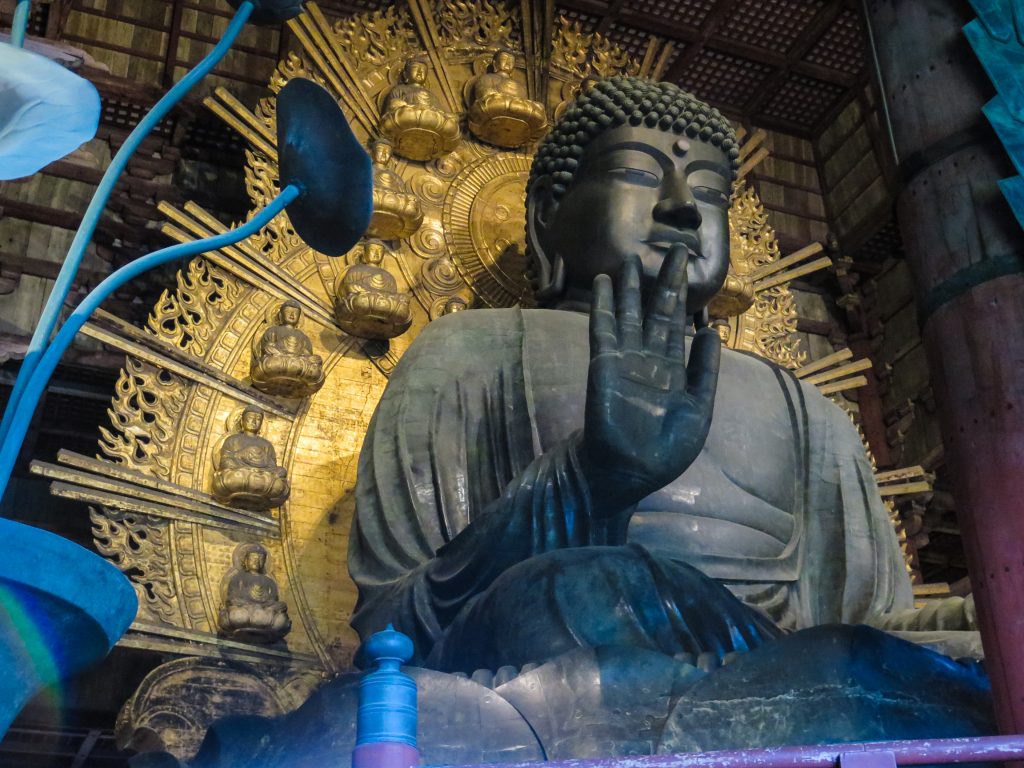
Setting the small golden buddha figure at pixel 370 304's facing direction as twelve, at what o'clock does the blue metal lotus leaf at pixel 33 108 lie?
The blue metal lotus leaf is roughly at 2 o'clock from the small golden buddha figure.

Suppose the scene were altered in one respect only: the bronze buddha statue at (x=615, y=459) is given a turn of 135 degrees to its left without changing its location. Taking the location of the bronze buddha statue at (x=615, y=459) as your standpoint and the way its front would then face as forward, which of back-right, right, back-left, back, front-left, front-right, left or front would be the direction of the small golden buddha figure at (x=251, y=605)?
left

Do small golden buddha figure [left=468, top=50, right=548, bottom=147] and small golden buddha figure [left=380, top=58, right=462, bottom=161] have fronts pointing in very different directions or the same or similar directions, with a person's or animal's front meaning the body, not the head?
same or similar directions

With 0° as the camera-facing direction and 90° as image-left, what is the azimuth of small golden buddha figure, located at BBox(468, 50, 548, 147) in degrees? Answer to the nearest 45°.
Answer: approximately 315°

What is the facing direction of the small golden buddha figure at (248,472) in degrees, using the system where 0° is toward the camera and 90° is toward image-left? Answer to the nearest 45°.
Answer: approximately 315°

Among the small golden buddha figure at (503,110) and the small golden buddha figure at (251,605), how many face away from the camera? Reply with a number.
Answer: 0

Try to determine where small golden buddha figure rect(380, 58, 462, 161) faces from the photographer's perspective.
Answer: facing the viewer and to the right of the viewer

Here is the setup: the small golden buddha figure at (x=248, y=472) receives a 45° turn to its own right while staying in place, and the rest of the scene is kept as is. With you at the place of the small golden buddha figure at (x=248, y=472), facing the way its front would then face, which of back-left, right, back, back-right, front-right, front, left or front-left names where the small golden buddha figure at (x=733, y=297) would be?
left

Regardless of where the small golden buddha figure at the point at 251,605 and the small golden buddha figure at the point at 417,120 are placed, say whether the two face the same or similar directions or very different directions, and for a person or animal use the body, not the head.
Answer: same or similar directions

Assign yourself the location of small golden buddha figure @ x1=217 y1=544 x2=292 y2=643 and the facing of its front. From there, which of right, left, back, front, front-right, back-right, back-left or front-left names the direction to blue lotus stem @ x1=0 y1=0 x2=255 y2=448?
front-right

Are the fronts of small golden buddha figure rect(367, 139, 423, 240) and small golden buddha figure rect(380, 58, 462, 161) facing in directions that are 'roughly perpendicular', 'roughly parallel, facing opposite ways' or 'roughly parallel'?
roughly parallel

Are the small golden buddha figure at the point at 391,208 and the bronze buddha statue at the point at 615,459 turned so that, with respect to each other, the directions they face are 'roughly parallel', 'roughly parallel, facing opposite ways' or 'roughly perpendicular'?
roughly parallel
